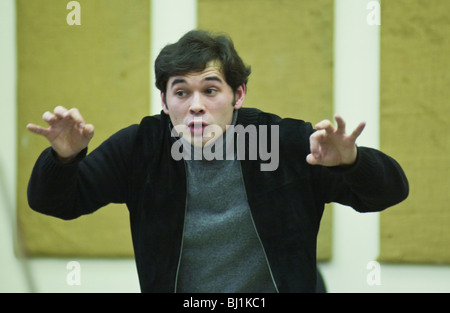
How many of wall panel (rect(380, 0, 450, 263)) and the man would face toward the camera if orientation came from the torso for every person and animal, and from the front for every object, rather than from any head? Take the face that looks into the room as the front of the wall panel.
2

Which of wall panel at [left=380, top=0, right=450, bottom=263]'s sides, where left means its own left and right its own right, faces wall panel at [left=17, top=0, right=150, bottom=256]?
right

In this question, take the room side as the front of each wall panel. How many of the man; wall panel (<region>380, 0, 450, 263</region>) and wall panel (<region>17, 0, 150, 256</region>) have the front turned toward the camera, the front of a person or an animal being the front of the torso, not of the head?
3

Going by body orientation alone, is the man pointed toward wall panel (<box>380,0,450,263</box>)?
no

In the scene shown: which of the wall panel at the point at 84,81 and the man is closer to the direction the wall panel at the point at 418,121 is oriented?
the man

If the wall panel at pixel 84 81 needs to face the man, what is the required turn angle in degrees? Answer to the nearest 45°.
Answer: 0° — it already faces them

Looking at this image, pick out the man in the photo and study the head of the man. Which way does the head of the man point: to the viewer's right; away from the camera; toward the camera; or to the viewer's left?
toward the camera

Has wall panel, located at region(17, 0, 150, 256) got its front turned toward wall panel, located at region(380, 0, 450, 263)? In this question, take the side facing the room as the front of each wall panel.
no

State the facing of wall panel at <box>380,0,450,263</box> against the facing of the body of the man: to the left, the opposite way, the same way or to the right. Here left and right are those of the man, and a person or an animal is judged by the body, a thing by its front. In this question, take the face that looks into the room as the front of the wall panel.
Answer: the same way

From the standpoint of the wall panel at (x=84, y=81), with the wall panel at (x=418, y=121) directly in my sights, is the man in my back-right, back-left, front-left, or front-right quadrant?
front-right

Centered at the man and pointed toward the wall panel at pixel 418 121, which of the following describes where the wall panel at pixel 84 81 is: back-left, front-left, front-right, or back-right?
front-left

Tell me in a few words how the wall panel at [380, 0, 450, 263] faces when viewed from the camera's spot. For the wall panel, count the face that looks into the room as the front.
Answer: facing the viewer
